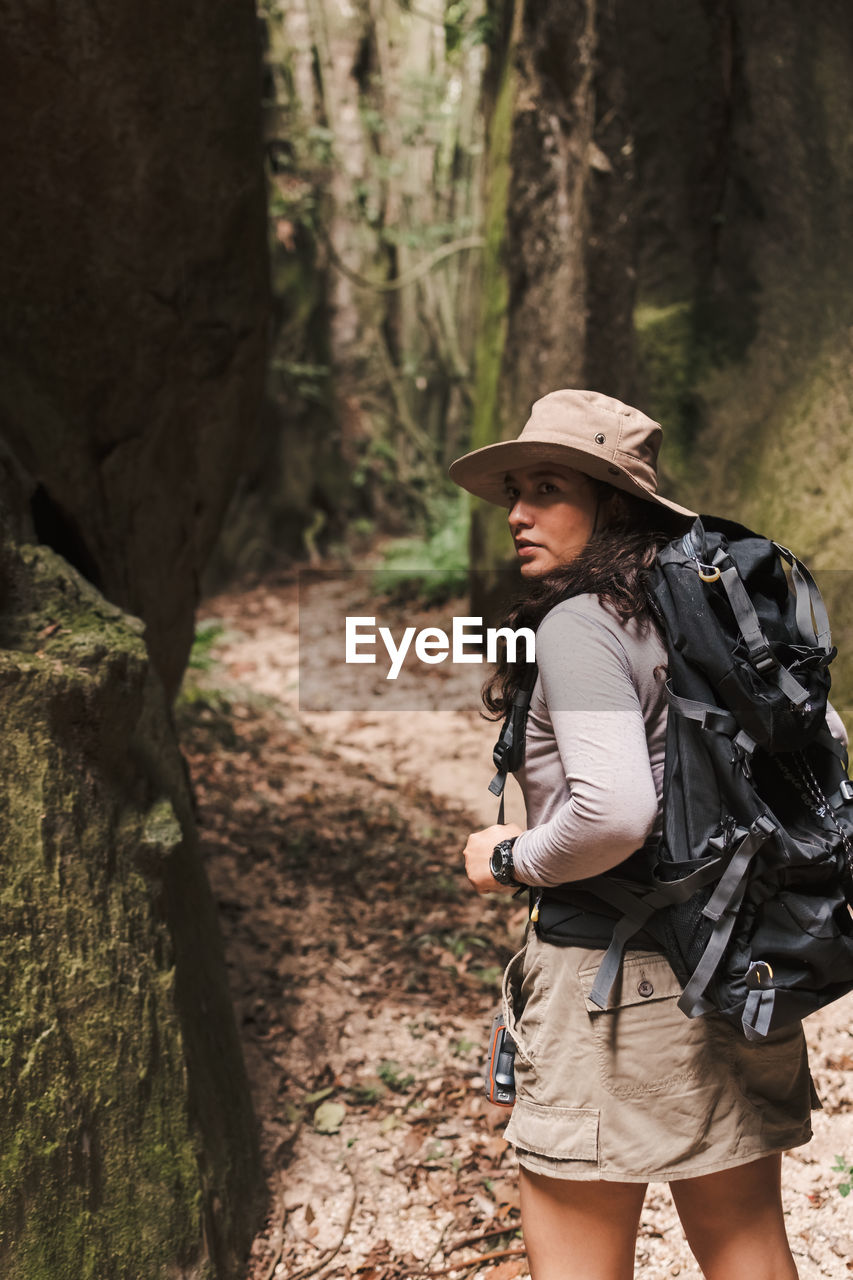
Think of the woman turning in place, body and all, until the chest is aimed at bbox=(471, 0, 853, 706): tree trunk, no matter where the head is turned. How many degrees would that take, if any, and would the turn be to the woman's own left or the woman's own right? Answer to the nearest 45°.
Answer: approximately 45° to the woman's own right

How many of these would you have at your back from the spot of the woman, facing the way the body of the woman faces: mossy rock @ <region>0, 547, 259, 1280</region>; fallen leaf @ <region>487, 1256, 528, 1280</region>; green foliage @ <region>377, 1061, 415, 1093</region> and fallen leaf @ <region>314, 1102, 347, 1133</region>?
0

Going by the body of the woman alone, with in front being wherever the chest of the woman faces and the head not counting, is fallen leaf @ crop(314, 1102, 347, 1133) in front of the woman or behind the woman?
in front

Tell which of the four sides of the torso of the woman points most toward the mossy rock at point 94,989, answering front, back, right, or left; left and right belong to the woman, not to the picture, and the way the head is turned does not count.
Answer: front

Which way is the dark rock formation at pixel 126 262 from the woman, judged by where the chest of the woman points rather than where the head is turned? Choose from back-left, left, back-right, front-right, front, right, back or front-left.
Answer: front

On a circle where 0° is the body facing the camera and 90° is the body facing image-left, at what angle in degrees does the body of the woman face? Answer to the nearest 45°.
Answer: approximately 135°

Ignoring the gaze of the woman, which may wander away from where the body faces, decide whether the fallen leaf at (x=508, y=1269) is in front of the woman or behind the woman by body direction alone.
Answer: in front

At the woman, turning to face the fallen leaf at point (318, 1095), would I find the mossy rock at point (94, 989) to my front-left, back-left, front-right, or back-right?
front-left

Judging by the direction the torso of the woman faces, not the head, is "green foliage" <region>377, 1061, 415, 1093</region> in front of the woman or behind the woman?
in front

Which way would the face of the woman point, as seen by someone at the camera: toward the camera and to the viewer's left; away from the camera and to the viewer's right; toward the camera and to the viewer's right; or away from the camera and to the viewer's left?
toward the camera and to the viewer's left
